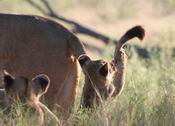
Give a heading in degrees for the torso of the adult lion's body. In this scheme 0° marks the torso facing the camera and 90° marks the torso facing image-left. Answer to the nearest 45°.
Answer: approximately 90°

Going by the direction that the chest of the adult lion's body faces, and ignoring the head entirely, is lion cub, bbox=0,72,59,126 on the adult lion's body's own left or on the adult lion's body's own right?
on the adult lion's body's own left
